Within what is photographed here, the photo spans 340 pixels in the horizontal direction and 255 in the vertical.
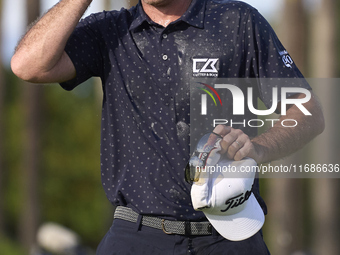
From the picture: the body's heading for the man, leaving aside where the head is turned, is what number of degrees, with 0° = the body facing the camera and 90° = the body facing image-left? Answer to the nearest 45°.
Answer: approximately 0°

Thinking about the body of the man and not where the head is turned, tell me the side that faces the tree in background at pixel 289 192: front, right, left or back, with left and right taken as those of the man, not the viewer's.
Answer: back

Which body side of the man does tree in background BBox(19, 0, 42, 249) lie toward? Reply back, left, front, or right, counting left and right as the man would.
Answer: back
